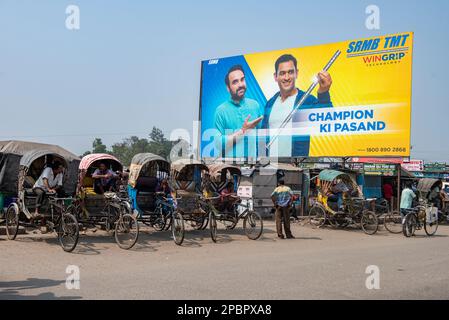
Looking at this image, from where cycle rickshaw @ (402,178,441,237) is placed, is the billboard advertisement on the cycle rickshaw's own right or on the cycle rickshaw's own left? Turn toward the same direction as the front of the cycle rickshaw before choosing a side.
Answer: on the cycle rickshaw's own right

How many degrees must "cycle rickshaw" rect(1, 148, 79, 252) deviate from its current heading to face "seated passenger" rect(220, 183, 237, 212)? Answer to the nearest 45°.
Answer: approximately 45° to its left

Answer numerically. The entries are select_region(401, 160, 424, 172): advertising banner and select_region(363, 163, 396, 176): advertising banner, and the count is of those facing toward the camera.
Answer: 2

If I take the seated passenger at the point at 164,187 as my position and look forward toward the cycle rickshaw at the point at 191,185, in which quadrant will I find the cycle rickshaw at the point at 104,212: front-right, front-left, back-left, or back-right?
back-right

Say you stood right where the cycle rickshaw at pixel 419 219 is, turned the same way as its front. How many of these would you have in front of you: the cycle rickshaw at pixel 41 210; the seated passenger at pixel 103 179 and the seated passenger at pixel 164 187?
3

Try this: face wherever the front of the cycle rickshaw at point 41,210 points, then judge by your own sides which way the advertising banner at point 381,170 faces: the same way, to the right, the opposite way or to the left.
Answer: to the right

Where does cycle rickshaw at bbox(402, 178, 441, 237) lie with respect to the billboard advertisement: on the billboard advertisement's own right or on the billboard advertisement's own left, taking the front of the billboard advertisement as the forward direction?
on the billboard advertisement's own left
